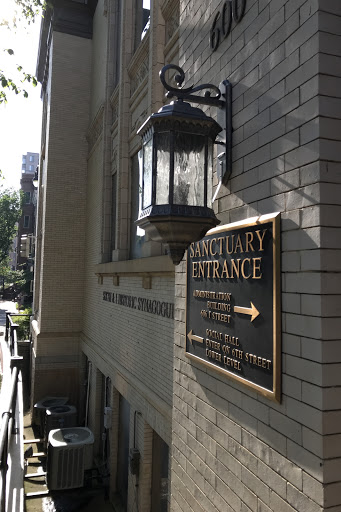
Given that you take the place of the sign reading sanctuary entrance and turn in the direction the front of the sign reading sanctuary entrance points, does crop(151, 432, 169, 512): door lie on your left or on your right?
on your right

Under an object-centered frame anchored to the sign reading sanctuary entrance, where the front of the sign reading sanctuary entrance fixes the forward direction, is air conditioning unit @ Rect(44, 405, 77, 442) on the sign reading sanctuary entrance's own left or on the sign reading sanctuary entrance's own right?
on the sign reading sanctuary entrance's own right

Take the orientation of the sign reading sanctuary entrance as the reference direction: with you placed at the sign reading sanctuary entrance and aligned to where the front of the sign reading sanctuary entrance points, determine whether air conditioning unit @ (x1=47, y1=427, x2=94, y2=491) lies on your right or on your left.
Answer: on your right

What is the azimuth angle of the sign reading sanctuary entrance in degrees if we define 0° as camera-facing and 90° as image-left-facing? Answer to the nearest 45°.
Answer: approximately 45°

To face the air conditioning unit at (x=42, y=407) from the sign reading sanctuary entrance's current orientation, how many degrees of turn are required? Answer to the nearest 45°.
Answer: approximately 90° to its right

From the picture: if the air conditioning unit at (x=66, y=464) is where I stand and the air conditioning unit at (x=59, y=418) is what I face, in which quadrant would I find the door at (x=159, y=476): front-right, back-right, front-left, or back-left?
back-right
